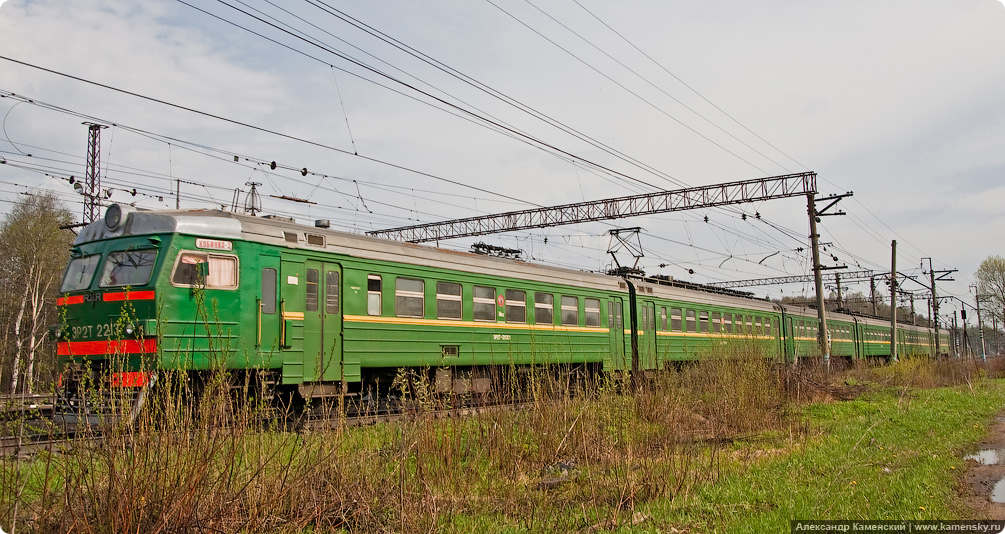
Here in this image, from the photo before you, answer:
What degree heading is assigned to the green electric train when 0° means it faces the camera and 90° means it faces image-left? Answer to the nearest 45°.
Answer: approximately 45°
